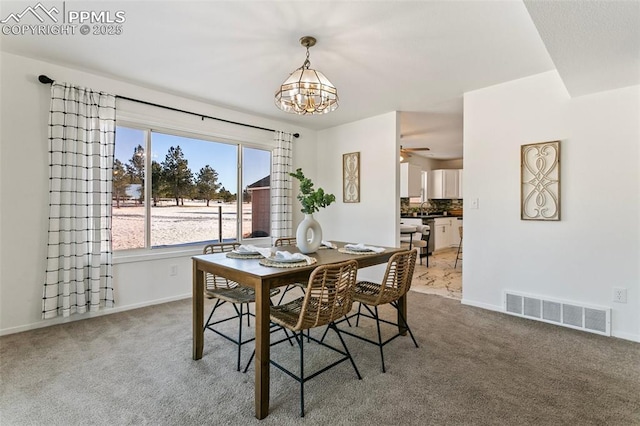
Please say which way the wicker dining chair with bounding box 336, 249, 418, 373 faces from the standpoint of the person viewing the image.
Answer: facing away from the viewer and to the left of the viewer

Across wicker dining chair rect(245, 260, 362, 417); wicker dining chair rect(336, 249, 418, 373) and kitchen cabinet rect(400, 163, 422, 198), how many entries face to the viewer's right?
0

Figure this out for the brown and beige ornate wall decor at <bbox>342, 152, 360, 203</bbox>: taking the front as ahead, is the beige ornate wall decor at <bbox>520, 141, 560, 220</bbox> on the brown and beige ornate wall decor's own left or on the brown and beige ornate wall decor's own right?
on the brown and beige ornate wall decor's own left

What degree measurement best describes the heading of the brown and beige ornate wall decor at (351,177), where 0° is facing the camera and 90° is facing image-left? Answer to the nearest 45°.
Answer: approximately 45°

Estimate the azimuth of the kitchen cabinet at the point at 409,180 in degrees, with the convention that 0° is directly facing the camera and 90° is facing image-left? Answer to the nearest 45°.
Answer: approximately 45°

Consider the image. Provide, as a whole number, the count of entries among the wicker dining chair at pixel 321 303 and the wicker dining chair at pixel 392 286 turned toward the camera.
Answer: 0

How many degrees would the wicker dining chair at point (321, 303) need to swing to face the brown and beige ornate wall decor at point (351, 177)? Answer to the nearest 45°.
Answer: approximately 45° to its right
